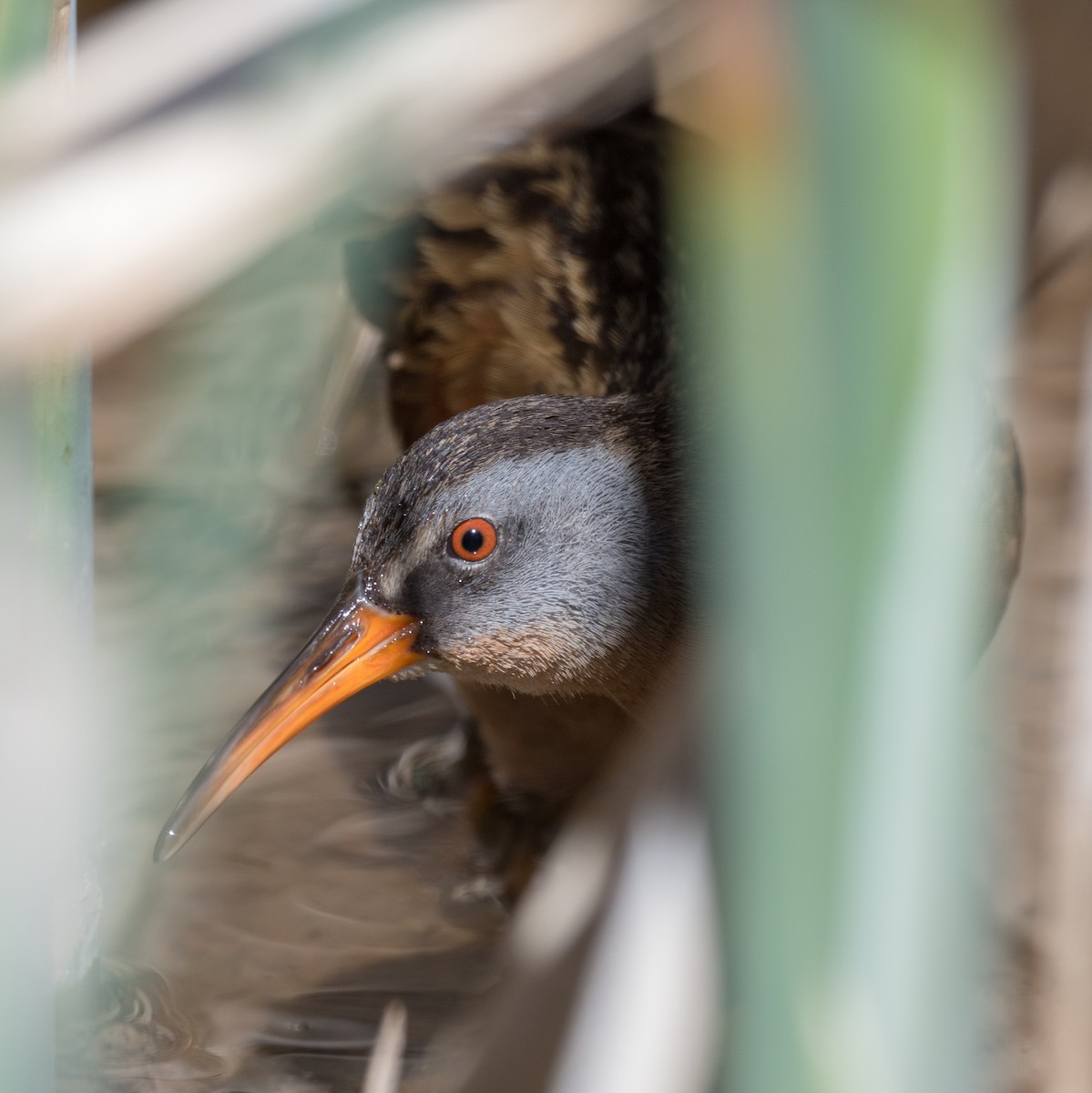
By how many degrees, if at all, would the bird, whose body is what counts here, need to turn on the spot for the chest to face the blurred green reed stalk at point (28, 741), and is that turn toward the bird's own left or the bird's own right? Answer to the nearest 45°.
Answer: approximately 45° to the bird's own left

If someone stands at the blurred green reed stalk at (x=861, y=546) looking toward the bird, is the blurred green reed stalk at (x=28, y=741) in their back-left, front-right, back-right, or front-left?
front-left

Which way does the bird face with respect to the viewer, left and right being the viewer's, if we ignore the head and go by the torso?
facing the viewer and to the left of the viewer

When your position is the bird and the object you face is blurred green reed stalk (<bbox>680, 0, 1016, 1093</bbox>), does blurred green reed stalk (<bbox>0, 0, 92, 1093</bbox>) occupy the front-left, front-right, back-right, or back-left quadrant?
front-right

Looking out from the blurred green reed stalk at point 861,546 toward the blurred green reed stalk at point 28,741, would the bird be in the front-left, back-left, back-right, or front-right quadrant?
front-right

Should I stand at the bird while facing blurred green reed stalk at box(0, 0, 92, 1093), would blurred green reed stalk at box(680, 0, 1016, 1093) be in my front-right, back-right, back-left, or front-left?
front-left

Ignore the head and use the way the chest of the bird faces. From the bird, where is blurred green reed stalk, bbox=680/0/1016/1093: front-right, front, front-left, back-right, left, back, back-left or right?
front-left
